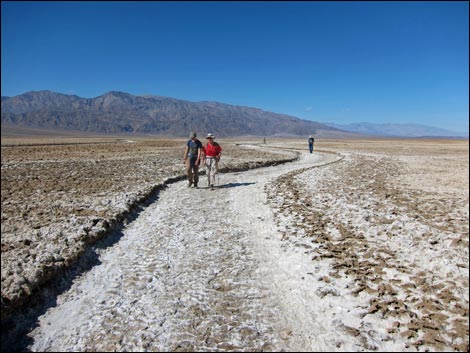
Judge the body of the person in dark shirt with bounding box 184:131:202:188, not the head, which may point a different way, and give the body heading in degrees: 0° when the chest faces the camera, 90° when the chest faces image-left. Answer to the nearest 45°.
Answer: approximately 0°

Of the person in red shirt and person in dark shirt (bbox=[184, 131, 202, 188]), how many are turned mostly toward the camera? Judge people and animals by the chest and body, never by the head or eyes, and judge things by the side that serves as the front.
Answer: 2

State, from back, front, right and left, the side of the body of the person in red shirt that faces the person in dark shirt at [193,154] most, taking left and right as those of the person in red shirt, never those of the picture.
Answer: right

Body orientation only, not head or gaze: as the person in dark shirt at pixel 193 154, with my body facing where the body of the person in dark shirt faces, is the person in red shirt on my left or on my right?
on my left
